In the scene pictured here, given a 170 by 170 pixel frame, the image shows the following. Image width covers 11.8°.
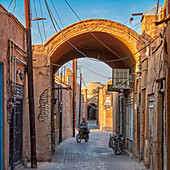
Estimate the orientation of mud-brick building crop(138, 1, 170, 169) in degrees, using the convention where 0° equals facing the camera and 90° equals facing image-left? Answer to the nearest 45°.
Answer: approximately 45°

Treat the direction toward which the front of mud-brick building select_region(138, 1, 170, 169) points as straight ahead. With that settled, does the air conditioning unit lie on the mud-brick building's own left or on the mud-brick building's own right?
on the mud-brick building's own right

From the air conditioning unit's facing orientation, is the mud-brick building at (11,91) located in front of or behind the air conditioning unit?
in front

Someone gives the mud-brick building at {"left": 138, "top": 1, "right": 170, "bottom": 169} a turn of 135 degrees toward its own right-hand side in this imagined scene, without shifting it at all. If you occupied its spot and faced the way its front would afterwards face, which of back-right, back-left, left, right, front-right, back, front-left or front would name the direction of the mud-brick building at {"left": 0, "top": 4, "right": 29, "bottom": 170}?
left

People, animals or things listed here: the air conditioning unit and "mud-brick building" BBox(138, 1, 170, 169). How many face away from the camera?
0
